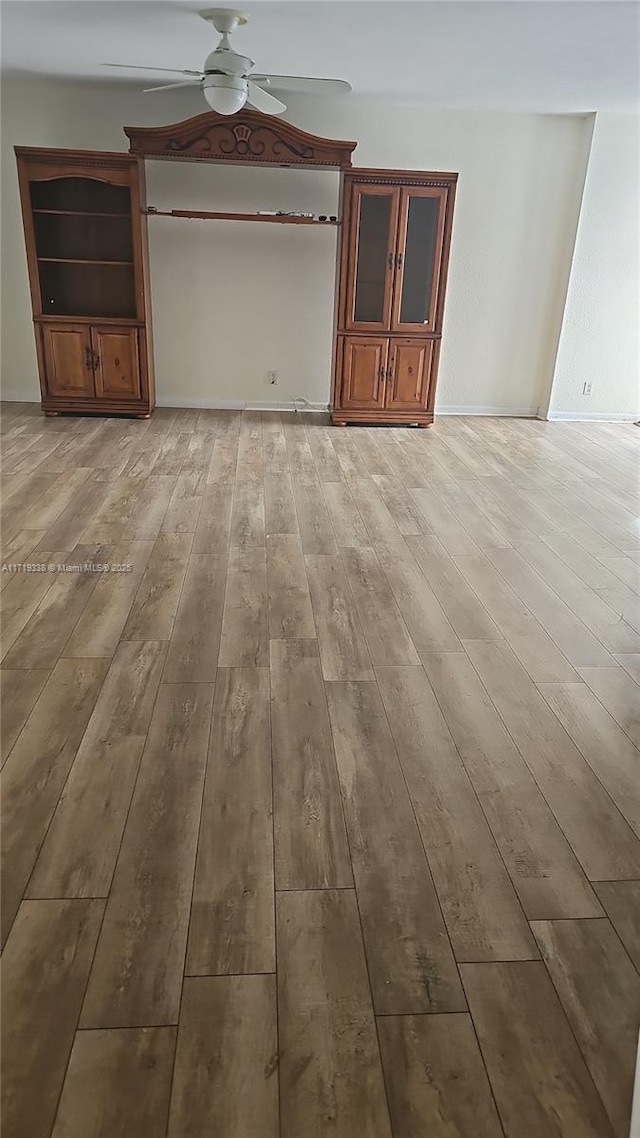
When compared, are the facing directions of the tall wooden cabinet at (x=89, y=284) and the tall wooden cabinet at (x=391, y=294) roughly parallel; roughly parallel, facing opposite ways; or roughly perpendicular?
roughly parallel

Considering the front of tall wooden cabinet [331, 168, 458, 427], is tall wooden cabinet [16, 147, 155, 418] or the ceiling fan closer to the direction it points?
the ceiling fan

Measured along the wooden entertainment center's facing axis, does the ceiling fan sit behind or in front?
in front

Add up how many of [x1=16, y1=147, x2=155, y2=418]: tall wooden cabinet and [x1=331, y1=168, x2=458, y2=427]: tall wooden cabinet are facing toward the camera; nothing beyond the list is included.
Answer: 2

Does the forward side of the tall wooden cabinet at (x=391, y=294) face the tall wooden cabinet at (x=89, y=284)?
no

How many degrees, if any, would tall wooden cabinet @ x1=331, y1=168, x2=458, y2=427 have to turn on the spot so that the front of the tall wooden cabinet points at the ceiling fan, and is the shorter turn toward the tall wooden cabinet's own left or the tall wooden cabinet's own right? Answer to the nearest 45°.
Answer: approximately 45° to the tall wooden cabinet's own right

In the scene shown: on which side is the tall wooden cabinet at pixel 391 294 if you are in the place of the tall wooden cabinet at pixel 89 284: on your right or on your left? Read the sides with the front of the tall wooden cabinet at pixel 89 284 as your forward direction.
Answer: on your left

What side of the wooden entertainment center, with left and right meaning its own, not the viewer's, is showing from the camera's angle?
front

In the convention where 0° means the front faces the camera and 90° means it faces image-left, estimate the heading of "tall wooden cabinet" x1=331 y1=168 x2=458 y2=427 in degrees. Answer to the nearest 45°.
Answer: approximately 0°

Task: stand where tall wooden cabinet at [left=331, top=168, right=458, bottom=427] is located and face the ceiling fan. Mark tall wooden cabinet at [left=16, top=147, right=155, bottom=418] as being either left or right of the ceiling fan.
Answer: right
